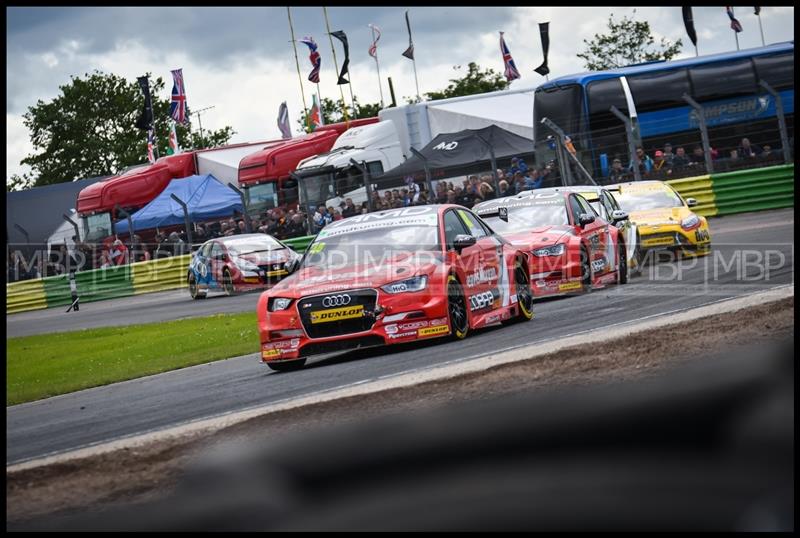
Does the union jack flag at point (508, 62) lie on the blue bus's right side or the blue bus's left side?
on its right

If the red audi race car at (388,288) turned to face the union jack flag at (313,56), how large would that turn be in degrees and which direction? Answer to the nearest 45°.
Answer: approximately 135° to its right

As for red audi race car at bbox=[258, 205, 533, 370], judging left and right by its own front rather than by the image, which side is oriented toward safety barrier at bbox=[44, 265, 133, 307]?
right

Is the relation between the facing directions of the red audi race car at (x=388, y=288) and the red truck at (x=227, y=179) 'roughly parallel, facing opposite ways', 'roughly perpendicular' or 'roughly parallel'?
roughly parallel

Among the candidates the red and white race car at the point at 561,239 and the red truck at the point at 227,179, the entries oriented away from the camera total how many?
0

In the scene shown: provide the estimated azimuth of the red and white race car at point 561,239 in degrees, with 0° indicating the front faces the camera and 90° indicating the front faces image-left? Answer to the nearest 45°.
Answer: approximately 45°

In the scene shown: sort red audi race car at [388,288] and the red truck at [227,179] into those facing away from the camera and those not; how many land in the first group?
0

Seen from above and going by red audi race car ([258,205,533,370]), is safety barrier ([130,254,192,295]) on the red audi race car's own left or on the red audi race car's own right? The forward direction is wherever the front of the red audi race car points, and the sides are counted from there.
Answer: on the red audi race car's own right

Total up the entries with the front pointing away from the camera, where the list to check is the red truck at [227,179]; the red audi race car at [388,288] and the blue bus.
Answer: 0

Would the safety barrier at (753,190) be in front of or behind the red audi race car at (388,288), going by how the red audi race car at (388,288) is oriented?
behind

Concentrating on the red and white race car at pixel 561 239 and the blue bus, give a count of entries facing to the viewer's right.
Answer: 0

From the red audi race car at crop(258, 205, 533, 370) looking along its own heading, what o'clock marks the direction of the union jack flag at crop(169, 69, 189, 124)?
The union jack flag is roughly at 4 o'clock from the red audi race car.

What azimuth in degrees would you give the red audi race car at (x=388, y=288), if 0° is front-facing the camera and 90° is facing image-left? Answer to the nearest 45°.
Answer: approximately 45°

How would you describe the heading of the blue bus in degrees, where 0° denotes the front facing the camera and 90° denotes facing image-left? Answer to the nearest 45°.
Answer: approximately 45°
